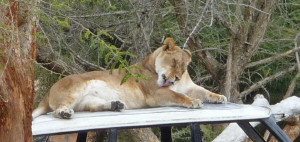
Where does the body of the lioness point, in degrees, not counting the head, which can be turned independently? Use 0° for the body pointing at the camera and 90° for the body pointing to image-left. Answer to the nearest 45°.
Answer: approximately 270°
